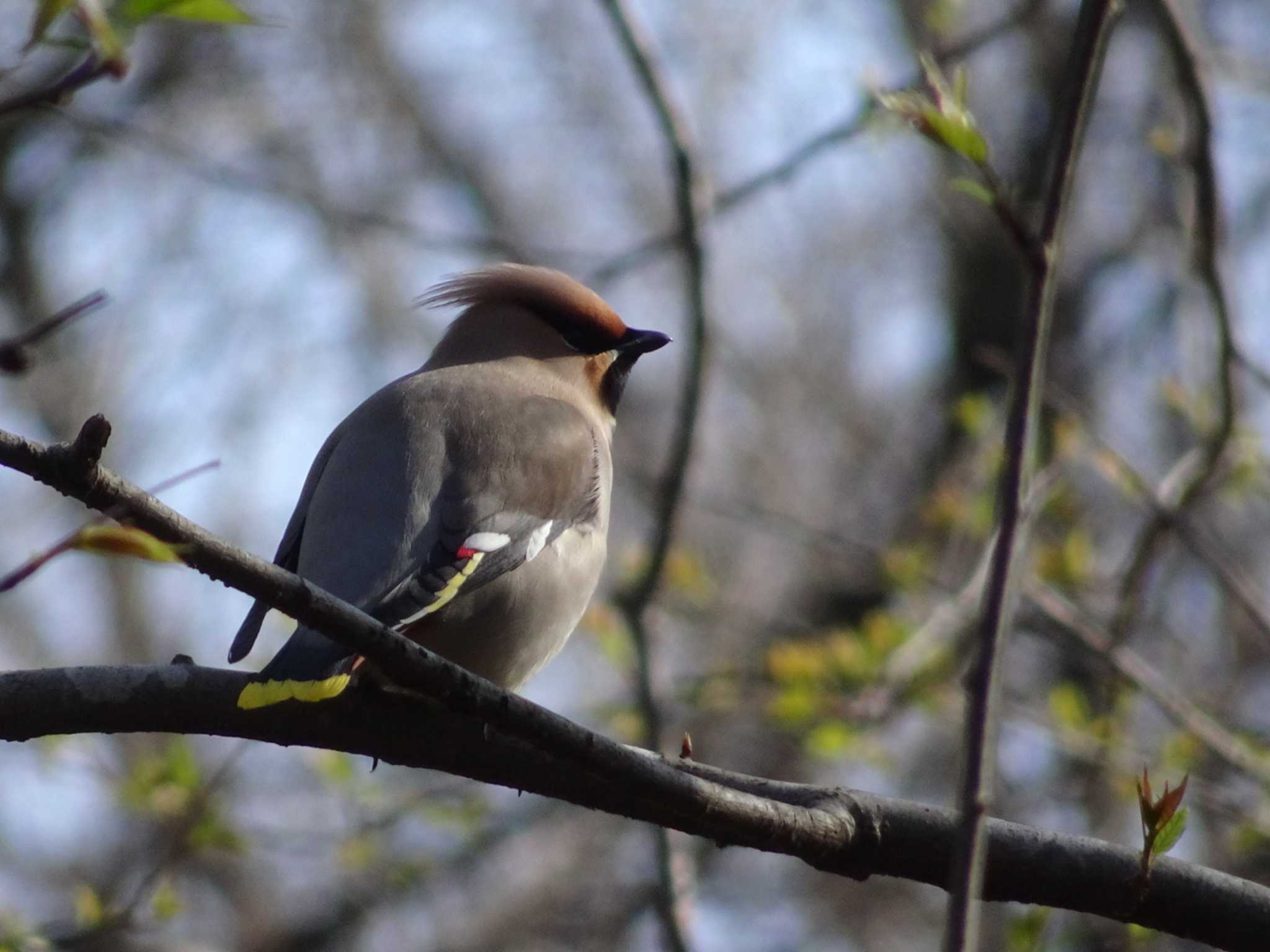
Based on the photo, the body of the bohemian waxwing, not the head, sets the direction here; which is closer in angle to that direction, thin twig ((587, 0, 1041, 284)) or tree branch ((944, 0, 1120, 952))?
the thin twig

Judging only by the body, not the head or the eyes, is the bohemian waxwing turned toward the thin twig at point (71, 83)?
no

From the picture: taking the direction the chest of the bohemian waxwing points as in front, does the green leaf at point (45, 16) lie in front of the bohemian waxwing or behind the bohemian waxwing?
behind

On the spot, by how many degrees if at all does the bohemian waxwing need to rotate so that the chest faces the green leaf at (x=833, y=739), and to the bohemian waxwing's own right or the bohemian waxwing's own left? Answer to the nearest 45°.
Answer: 0° — it already faces it

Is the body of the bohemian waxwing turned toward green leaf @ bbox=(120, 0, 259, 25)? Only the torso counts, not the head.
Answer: no

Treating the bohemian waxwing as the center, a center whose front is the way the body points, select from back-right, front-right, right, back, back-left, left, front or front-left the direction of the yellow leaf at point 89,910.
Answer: left

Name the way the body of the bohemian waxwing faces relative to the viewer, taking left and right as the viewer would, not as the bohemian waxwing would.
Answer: facing away from the viewer and to the right of the viewer

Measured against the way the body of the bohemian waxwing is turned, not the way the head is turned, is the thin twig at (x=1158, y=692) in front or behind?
in front
